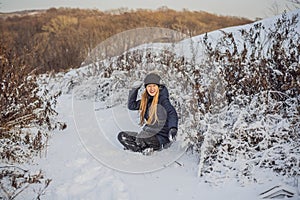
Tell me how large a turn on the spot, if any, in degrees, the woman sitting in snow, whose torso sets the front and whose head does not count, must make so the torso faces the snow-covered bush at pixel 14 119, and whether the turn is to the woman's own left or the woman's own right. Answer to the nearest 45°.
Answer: approximately 45° to the woman's own right

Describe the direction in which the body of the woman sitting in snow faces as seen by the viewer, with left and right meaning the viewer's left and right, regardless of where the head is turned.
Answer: facing the viewer and to the left of the viewer

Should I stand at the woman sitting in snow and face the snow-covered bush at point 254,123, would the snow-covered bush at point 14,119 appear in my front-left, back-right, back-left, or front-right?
back-right

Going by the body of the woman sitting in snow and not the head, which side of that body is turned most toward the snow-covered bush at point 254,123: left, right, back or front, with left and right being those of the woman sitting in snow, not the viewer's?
left

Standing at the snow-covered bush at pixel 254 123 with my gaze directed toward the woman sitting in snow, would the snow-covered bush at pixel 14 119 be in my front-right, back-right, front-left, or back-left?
front-left

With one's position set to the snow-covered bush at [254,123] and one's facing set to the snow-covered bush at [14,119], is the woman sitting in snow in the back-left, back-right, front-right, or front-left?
front-right
